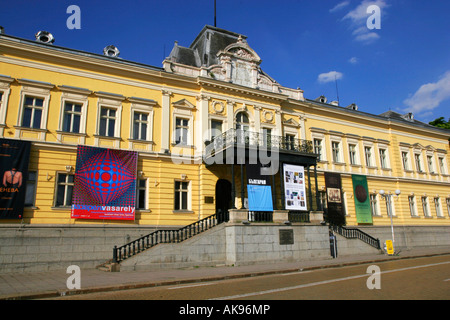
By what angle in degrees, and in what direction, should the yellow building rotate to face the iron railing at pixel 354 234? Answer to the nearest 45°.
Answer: approximately 45° to its left

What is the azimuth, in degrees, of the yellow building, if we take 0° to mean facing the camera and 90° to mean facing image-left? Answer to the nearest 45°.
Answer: approximately 315°

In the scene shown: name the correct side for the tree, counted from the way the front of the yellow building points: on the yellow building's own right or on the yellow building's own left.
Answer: on the yellow building's own left
